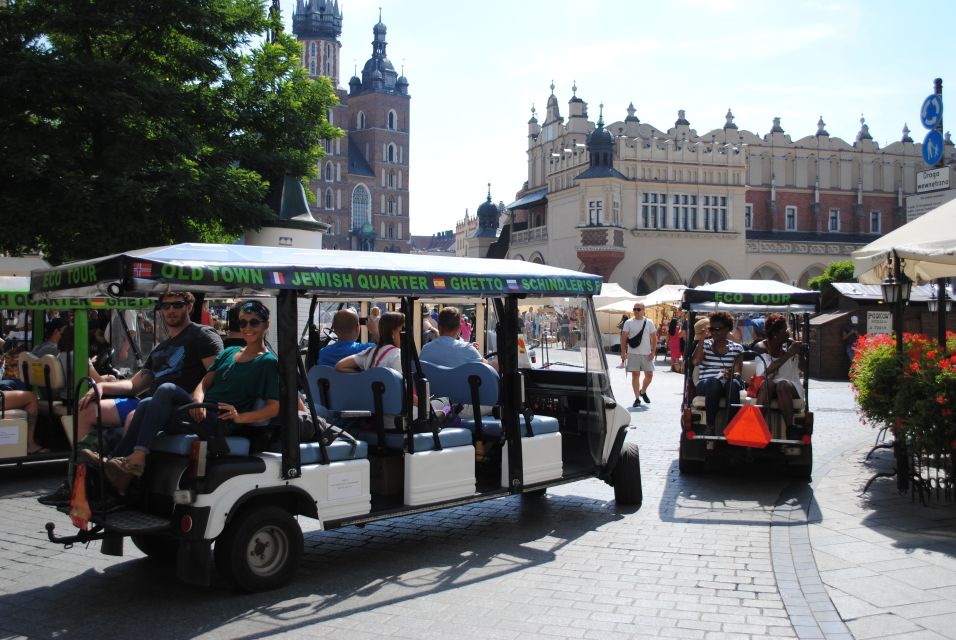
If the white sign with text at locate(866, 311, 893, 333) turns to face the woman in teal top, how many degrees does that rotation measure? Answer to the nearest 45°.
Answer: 0° — it already faces them

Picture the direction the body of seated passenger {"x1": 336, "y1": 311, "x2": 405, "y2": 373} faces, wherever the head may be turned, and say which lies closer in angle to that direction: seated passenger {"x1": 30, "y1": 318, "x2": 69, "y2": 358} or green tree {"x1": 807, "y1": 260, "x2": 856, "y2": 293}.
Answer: the green tree

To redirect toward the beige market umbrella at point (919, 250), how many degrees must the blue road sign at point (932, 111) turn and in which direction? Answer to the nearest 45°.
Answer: approximately 45° to its left

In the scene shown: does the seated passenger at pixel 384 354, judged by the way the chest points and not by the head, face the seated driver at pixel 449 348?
yes

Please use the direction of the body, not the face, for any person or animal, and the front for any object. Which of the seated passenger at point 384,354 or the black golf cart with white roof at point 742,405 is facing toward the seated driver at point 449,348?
the seated passenger at point 384,354

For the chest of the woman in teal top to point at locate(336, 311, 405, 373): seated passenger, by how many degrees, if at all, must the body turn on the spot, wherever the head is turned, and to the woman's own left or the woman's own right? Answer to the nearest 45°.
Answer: approximately 180°

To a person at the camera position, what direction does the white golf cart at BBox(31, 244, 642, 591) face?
facing away from the viewer and to the right of the viewer

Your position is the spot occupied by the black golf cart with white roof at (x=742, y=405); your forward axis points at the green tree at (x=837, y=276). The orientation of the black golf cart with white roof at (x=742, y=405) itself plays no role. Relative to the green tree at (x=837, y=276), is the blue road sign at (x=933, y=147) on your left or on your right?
right

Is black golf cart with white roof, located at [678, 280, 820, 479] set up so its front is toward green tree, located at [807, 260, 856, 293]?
yes

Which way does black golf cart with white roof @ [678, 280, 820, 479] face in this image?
away from the camera

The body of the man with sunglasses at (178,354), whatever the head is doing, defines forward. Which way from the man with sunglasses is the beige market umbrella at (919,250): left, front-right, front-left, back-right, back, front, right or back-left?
back-left

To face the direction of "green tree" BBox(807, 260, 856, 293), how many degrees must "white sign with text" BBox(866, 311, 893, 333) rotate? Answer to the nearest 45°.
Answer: approximately 180°

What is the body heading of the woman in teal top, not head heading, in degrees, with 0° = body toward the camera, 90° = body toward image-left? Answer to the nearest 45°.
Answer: approximately 45°
